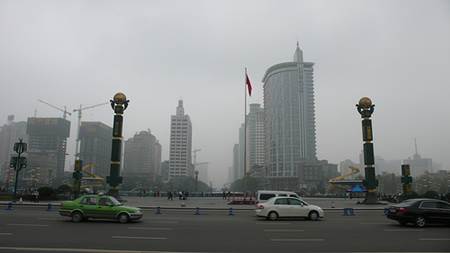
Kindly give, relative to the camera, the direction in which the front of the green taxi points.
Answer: facing to the right of the viewer

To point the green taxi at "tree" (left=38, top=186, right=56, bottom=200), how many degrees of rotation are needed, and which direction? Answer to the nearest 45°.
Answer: approximately 90° to its left

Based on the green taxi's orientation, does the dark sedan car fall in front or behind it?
in front

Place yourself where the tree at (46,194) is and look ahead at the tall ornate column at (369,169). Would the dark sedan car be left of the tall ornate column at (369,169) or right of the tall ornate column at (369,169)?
right

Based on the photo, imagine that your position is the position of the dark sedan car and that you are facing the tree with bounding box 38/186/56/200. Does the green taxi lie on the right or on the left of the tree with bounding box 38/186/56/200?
left

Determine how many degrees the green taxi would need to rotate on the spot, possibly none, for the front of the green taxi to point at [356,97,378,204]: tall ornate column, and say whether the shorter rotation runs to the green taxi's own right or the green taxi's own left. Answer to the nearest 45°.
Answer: approximately 45° to the green taxi's own left

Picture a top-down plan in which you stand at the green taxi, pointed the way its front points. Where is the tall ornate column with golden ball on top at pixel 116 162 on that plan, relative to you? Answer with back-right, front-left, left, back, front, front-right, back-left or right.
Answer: left
